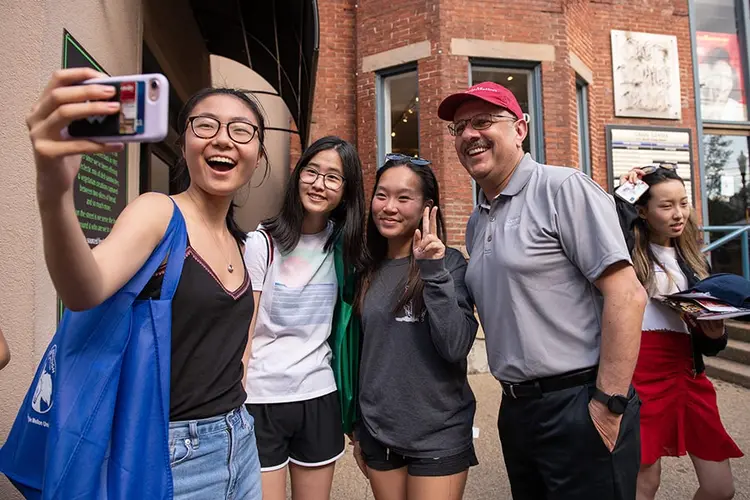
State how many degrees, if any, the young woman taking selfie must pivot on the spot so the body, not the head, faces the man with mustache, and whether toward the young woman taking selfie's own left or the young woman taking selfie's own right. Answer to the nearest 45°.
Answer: approximately 45° to the young woman taking selfie's own left

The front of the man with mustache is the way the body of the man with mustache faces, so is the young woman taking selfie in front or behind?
in front

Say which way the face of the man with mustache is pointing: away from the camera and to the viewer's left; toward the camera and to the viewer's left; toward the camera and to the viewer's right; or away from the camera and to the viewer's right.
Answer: toward the camera and to the viewer's left

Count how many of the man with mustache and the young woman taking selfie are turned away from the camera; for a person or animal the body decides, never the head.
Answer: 0

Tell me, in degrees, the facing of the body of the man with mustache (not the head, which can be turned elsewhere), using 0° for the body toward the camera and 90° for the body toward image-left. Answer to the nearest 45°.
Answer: approximately 45°

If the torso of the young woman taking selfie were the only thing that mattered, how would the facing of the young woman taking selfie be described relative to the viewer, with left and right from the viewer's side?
facing the viewer and to the right of the viewer
